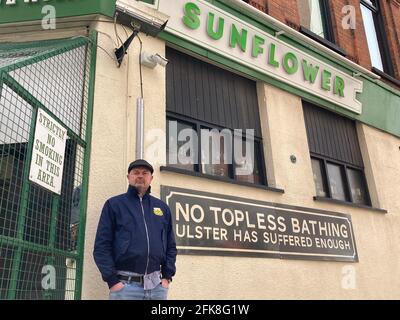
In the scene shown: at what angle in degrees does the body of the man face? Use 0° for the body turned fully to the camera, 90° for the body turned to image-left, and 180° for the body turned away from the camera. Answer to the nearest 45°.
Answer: approximately 0°

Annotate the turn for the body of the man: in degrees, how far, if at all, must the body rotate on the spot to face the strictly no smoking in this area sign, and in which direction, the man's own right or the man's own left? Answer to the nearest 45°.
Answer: approximately 90° to the man's own right

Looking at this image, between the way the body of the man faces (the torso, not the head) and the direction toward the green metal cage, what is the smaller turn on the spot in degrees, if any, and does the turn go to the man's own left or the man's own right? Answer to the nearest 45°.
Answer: approximately 90° to the man's own right
